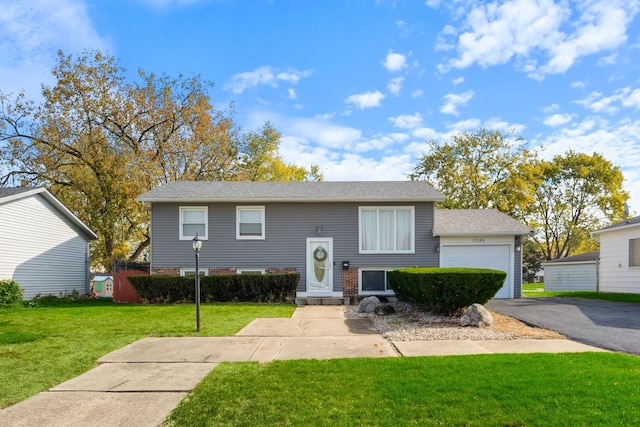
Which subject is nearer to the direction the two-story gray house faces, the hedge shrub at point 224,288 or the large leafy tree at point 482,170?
the hedge shrub

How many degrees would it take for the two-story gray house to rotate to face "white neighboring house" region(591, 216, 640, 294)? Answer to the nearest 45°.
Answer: approximately 90° to its left

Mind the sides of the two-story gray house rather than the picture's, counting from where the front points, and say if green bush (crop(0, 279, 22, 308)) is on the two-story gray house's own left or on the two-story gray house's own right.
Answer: on the two-story gray house's own right

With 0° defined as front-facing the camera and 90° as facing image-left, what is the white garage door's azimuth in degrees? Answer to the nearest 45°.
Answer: approximately 0°

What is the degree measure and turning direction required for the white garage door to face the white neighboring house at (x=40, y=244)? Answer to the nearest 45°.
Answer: approximately 90° to its right
